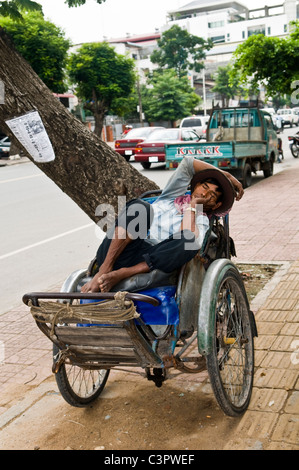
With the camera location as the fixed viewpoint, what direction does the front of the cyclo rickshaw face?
facing the viewer and to the left of the viewer

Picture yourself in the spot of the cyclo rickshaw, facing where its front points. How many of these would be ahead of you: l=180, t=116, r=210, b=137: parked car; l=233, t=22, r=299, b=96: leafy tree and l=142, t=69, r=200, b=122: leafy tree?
0

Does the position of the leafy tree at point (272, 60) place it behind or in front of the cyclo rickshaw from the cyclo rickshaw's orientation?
behind

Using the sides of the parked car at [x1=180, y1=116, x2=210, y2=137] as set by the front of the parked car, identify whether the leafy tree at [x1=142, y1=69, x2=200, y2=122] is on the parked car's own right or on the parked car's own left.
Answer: on the parked car's own left

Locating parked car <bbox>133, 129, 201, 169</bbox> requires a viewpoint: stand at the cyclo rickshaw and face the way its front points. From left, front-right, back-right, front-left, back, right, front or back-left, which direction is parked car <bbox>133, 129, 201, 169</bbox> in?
back-right

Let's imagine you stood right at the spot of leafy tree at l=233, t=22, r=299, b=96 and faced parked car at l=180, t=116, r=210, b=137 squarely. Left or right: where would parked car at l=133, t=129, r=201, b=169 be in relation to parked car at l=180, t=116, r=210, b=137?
left

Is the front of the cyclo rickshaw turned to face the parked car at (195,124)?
no

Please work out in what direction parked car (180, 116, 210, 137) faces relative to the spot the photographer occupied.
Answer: facing away from the viewer and to the right of the viewer

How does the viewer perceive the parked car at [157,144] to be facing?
facing away from the viewer and to the right of the viewer

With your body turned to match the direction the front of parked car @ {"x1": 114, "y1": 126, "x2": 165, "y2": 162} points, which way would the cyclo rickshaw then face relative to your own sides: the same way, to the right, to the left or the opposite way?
the opposite way

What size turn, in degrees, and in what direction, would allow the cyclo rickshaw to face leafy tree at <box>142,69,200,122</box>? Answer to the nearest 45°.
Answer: approximately 135° to its right

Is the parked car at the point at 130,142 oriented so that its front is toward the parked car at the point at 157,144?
no

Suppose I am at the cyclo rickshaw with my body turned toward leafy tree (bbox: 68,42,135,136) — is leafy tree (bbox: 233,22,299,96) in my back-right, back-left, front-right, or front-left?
front-right

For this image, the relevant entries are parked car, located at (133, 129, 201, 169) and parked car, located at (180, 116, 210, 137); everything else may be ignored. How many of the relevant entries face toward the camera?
0

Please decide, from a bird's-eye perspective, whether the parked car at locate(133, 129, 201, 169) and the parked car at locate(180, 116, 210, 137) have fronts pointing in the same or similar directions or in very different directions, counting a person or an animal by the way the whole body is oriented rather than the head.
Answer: same or similar directions
